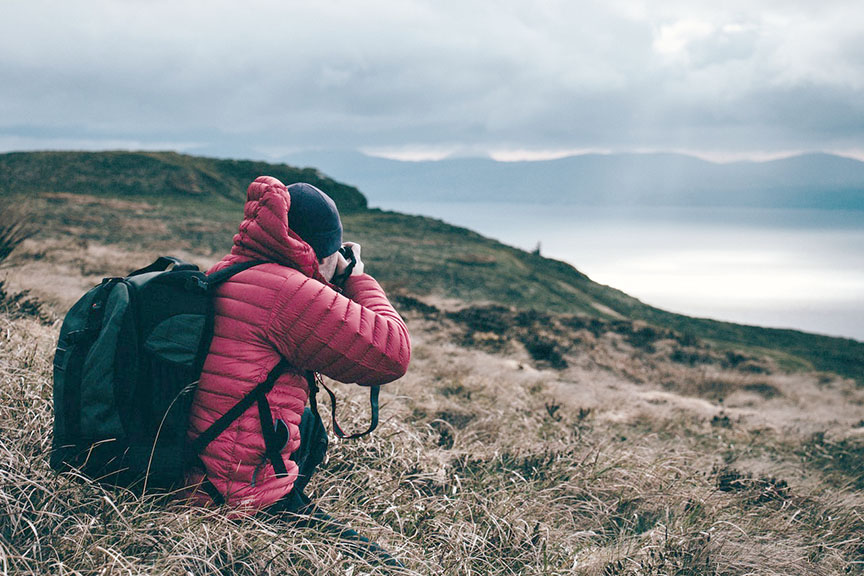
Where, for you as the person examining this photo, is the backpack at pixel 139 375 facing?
facing the viewer and to the left of the viewer

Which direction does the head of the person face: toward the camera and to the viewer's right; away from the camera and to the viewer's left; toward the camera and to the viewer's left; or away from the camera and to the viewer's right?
away from the camera and to the viewer's right
